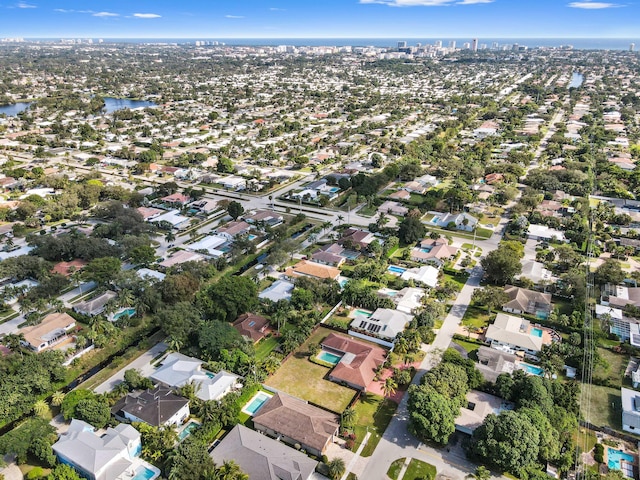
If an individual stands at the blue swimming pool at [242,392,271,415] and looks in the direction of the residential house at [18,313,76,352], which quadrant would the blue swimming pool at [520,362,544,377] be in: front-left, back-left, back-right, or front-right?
back-right

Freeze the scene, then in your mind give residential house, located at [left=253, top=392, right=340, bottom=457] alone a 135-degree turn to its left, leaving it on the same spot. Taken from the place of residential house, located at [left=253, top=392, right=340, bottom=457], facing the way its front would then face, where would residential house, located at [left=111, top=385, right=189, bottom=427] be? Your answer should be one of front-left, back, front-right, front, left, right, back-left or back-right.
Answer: left

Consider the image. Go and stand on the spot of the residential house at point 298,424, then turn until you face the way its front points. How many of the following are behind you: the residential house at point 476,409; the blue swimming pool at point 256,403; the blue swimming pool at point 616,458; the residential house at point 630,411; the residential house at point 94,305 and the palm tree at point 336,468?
2

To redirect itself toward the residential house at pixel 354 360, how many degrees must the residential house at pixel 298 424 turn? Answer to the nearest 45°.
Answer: approximately 90° to its left

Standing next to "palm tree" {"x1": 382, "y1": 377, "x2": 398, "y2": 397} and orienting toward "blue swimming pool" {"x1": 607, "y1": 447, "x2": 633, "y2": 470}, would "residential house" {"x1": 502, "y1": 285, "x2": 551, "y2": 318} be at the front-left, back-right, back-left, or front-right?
front-left

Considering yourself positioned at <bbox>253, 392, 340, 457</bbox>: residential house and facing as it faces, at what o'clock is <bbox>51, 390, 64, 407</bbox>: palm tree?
The palm tree is roughly at 5 o'clock from the residential house.

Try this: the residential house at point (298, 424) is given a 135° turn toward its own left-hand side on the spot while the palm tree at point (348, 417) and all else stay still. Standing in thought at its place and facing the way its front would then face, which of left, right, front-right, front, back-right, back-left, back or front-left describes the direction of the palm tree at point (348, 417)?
right

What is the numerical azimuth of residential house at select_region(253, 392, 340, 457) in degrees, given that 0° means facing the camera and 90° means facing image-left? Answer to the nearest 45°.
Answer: approximately 315°

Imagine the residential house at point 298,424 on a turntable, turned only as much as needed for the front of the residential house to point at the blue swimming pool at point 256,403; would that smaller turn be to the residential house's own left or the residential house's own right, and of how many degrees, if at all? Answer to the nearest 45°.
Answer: approximately 180°

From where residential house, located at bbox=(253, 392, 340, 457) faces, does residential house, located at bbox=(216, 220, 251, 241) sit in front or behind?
behind

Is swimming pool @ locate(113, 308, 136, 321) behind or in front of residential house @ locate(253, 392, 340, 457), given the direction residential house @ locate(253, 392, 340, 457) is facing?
behind

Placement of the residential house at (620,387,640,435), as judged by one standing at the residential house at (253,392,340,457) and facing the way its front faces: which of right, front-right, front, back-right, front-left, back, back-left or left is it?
front-left

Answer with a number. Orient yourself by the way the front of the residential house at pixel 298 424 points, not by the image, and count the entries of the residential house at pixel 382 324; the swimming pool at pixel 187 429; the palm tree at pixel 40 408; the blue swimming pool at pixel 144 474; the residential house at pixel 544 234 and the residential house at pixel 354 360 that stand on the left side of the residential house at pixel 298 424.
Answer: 3

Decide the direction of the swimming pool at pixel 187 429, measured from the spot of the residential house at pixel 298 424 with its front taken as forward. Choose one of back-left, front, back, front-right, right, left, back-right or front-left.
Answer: back-right

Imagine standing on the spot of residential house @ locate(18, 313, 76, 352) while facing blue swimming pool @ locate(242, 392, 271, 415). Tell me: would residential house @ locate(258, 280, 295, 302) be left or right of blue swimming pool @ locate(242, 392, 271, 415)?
left

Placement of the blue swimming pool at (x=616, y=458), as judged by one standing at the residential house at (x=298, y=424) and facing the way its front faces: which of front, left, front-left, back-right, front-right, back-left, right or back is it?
front-left

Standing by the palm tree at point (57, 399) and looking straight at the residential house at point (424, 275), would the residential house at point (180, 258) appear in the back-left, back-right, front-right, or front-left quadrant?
front-left

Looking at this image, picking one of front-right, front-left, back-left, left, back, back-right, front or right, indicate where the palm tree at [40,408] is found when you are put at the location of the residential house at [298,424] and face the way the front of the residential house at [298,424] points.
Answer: back-right

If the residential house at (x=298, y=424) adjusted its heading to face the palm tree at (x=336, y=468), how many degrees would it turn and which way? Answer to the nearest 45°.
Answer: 0° — it already faces it
